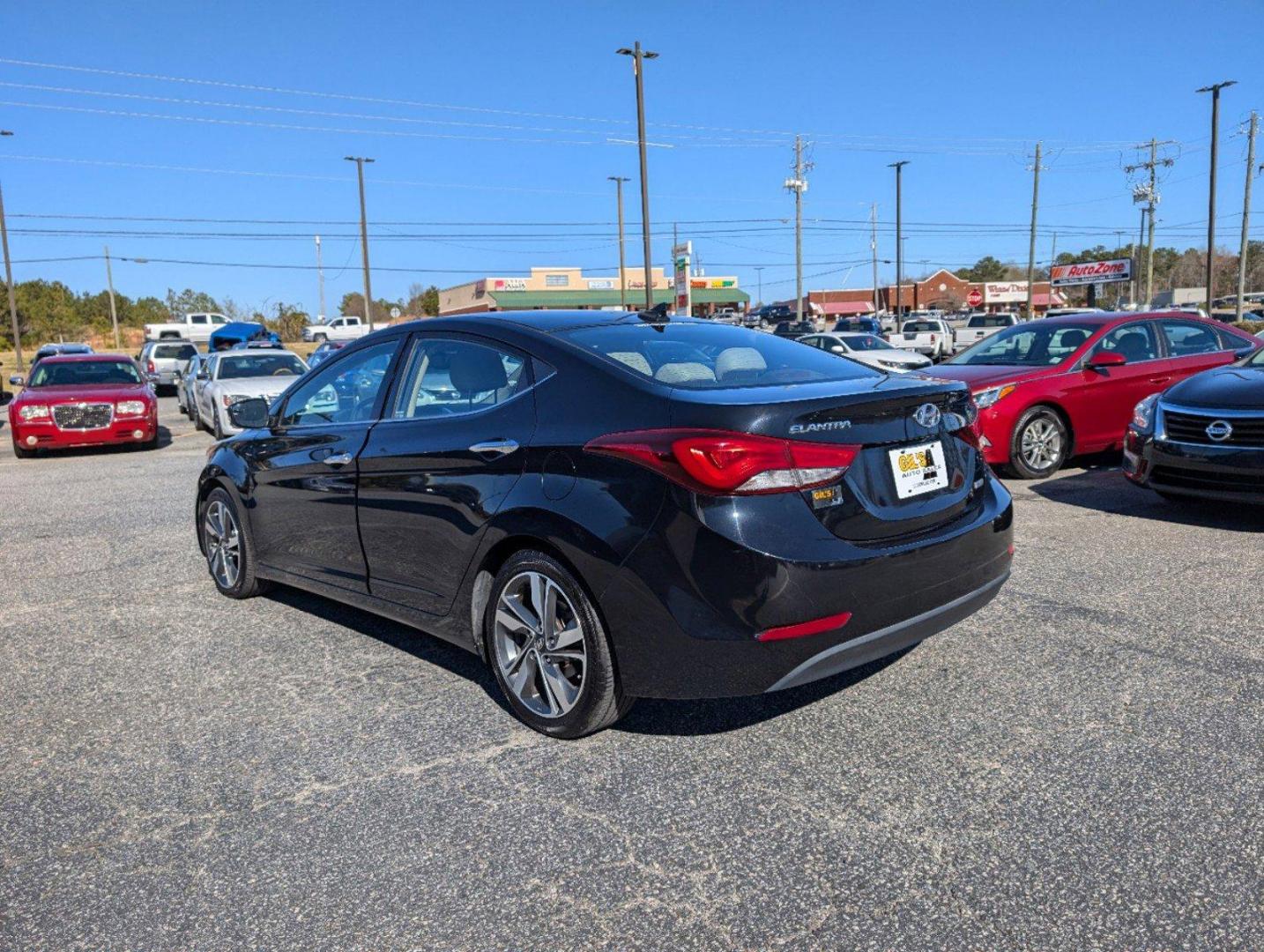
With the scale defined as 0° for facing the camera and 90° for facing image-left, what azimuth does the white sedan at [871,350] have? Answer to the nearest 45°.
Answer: approximately 315°

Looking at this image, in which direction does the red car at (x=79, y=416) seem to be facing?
toward the camera

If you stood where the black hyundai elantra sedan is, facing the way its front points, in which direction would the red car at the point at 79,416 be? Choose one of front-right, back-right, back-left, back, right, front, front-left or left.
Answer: front

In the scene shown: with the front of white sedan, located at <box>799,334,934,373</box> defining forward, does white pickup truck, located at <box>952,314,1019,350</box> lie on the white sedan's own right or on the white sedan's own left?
on the white sedan's own left

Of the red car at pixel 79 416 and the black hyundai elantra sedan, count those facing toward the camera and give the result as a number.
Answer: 1

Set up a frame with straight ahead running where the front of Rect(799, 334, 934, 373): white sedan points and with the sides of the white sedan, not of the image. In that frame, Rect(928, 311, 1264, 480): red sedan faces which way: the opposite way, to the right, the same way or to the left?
to the right

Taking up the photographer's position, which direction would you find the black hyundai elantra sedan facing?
facing away from the viewer and to the left of the viewer

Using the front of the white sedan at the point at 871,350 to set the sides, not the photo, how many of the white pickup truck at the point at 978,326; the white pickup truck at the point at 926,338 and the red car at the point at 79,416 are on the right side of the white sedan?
1

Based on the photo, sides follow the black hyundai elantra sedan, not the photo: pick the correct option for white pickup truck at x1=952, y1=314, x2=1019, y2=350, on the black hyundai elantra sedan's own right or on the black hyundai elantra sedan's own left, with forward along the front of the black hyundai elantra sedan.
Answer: on the black hyundai elantra sedan's own right

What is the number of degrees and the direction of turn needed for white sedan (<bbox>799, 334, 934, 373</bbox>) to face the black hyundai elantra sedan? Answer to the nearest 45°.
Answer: approximately 45° to its right

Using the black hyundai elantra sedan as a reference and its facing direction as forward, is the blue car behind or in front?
in front
